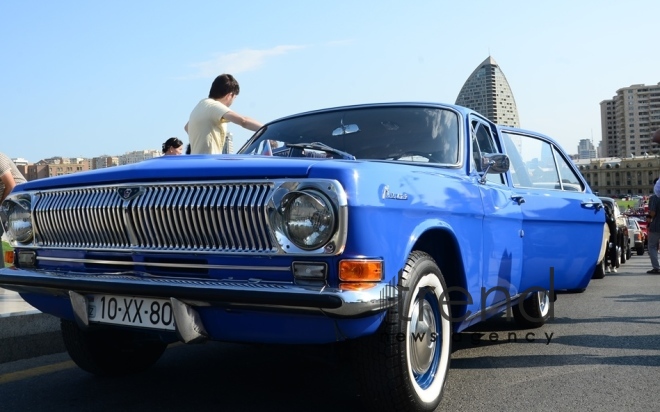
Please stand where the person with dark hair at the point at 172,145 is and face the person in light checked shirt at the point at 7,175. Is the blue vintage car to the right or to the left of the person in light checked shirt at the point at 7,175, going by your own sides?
left

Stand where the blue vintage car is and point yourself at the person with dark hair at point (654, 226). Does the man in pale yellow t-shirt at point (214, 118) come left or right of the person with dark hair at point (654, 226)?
left

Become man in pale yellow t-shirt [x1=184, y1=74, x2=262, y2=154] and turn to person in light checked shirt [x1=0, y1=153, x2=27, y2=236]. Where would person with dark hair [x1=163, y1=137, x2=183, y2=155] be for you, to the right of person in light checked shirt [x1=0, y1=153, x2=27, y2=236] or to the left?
right

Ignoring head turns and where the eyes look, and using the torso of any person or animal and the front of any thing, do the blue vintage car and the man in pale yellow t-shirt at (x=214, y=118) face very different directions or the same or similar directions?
very different directions

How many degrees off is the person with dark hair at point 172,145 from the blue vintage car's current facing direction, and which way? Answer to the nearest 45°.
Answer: approximately 135° to its right

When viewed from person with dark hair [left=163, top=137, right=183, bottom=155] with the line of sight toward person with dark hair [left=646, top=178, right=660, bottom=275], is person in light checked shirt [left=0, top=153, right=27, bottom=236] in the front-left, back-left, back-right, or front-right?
back-right

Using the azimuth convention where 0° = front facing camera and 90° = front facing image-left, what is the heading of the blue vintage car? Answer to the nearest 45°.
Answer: approximately 45°

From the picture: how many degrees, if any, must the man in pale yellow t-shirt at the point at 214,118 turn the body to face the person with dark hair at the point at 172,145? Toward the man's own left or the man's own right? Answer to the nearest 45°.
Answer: approximately 45° to the man's own left

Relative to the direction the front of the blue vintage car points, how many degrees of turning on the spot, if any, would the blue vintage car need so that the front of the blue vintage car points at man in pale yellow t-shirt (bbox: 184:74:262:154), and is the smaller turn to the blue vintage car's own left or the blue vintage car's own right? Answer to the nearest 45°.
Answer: approximately 135° to the blue vintage car's own right

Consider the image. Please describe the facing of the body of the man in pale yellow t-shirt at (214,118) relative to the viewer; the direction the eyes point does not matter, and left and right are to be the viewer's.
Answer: facing away from the viewer and to the right of the viewer
